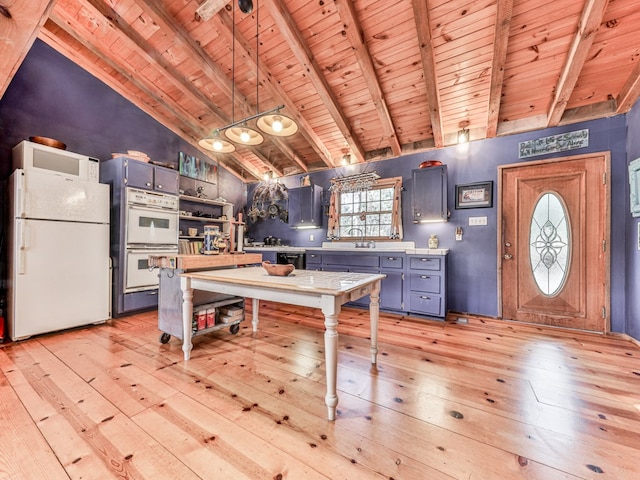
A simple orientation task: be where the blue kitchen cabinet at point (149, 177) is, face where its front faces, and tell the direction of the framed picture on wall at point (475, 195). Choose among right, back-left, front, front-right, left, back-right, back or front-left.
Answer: front

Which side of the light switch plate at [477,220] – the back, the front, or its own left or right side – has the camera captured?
front

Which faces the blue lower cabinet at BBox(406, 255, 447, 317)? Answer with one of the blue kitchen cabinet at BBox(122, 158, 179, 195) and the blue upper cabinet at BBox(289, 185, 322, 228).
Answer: the blue kitchen cabinet

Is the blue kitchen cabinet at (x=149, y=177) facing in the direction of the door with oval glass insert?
yes

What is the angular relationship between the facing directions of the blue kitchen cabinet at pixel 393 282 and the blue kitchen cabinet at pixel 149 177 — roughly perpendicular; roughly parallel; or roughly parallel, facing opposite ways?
roughly perpendicular

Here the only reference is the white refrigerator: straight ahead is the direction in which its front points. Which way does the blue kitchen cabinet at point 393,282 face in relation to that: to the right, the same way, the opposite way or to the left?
to the right

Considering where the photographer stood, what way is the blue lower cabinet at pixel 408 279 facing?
facing the viewer

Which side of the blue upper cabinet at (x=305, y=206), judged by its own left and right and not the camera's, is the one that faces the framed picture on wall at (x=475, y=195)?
left

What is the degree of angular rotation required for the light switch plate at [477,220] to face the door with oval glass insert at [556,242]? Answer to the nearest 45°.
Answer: approximately 90° to its left

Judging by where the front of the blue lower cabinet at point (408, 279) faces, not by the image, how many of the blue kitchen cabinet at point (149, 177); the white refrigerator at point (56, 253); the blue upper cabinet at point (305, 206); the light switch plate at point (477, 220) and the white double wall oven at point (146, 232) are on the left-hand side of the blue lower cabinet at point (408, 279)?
1

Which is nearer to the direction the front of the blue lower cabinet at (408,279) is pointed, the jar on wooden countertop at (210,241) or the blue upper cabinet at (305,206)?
the jar on wooden countertop

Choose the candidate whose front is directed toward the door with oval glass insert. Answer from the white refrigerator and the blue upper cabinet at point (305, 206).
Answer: the white refrigerator

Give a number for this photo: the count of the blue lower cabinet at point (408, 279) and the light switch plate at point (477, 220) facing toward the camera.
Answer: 2

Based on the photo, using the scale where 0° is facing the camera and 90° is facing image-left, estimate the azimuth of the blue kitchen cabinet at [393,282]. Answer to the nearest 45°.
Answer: approximately 0°

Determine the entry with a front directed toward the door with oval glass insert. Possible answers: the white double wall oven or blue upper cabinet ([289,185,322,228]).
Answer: the white double wall oven

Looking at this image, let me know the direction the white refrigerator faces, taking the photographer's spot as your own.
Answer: facing the viewer and to the right of the viewer

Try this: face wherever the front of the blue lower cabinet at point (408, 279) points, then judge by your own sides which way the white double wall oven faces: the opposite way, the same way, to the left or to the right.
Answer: to the left

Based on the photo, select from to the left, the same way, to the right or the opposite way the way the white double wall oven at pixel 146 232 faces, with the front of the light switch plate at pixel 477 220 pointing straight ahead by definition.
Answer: to the left
